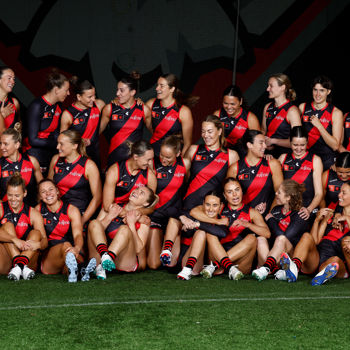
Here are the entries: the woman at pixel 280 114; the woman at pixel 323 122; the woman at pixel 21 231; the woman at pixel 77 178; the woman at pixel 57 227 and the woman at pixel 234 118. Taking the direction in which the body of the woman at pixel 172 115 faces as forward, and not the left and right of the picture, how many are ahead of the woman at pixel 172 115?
3

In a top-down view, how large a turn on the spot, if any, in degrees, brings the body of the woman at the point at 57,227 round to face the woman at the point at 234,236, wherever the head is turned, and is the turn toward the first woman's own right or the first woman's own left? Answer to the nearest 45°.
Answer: approximately 90° to the first woman's own left

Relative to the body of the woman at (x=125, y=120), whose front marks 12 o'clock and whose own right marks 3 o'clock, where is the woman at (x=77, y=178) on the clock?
the woman at (x=77, y=178) is roughly at 1 o'clock from the woman at (x=125, y=120).

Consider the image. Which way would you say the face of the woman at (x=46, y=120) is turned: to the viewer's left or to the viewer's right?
to the viewer's right

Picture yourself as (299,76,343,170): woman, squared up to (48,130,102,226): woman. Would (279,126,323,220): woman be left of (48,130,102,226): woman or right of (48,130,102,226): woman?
left

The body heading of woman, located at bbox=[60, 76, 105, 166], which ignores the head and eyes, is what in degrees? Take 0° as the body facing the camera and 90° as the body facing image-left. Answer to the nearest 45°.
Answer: approximately 315°

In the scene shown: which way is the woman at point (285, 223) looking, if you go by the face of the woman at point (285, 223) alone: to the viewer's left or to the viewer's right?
to the viewer's left

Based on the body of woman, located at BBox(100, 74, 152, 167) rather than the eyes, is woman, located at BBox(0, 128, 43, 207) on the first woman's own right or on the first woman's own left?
on the first woman's own right

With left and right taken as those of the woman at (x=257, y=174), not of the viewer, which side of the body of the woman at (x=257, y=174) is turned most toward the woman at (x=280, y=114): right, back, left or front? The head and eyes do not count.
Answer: back

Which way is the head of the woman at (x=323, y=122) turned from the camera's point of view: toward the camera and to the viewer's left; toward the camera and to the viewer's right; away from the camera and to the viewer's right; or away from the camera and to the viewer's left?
toward the camera and to the viewer's left

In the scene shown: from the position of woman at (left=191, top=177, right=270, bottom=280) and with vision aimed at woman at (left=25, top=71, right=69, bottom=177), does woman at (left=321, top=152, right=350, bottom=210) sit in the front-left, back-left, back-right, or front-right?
back-right

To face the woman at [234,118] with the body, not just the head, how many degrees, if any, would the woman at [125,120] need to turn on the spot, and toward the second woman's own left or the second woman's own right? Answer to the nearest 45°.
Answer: approximately 90° to the second woman's own left
